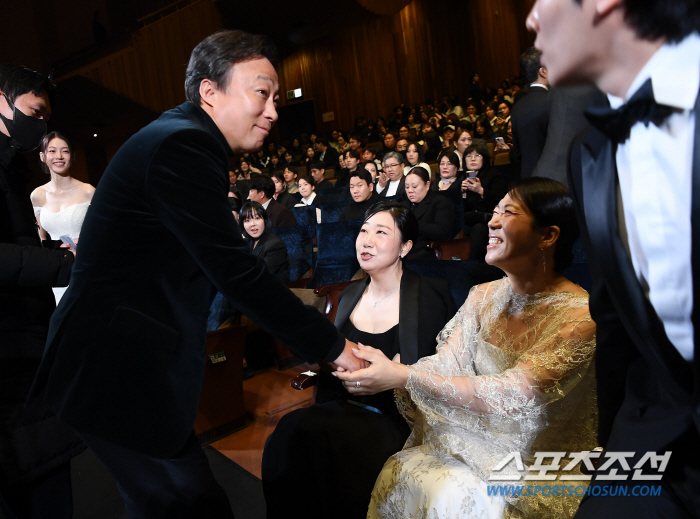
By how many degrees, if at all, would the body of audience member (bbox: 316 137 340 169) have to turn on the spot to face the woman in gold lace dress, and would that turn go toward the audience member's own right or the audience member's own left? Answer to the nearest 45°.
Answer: approximately 45° to the audience member's own left

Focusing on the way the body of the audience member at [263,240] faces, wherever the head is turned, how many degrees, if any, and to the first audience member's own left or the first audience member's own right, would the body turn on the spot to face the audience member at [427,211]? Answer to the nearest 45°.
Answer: approximately 135° to the first audience member's own left

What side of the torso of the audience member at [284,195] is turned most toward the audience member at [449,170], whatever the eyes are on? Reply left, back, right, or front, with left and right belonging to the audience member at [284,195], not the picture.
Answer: left

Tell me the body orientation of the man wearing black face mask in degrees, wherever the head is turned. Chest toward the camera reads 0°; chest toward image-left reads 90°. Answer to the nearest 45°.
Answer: approximately 315°

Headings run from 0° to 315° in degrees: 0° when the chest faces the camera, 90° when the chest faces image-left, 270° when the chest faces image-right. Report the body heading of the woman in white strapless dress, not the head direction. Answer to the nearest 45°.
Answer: approximately 0°

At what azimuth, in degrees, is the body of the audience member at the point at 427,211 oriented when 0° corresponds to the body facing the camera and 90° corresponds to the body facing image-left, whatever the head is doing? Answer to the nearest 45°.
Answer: approximately 45°

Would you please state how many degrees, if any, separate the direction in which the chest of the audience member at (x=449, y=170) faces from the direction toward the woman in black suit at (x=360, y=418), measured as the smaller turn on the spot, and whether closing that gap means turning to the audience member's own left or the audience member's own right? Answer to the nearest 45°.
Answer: approximately 45° to the audience member's own left

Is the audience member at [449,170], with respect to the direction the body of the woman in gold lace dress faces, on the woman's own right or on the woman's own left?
on the woman's own right

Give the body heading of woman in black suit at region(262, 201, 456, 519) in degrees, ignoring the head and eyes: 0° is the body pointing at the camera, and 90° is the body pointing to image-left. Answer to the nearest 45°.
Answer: approximately 45°

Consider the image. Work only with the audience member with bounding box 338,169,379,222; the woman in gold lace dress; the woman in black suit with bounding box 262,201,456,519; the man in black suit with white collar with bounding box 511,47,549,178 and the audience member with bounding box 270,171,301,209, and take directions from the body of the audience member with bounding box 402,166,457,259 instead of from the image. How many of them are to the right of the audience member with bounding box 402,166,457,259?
2

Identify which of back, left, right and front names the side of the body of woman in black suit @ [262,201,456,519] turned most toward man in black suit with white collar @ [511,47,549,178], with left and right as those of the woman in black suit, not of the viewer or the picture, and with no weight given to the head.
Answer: back

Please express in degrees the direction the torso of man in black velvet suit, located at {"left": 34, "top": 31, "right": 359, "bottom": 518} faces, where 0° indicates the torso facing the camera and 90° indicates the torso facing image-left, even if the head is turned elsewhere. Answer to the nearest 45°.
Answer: approximately 270°
